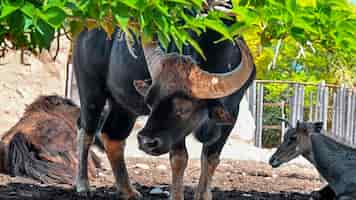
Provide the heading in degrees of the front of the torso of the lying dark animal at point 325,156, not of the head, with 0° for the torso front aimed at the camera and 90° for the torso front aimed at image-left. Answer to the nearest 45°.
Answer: approximately 90°

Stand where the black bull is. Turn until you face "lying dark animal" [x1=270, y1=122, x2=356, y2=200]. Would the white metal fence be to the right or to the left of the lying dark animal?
left

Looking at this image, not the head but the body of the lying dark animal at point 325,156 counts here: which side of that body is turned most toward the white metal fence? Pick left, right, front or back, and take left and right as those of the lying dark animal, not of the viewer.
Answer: right

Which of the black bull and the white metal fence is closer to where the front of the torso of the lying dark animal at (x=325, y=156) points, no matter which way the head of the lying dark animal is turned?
the black bull

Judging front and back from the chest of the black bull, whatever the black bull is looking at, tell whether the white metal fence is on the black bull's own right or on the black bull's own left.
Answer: on the black bull's own left

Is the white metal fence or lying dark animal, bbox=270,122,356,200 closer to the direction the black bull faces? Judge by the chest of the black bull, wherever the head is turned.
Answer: the lying dark animal

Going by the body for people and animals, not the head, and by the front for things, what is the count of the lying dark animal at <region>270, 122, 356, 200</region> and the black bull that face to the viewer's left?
1

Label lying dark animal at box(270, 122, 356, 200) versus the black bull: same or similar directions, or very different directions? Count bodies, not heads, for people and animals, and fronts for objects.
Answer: very different directions

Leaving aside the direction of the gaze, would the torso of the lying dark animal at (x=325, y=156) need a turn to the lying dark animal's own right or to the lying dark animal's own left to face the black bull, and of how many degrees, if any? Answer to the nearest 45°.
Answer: approximately 45° to the lying dark animal's own left

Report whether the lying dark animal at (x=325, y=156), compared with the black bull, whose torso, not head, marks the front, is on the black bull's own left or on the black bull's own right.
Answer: on the black bull's own left
